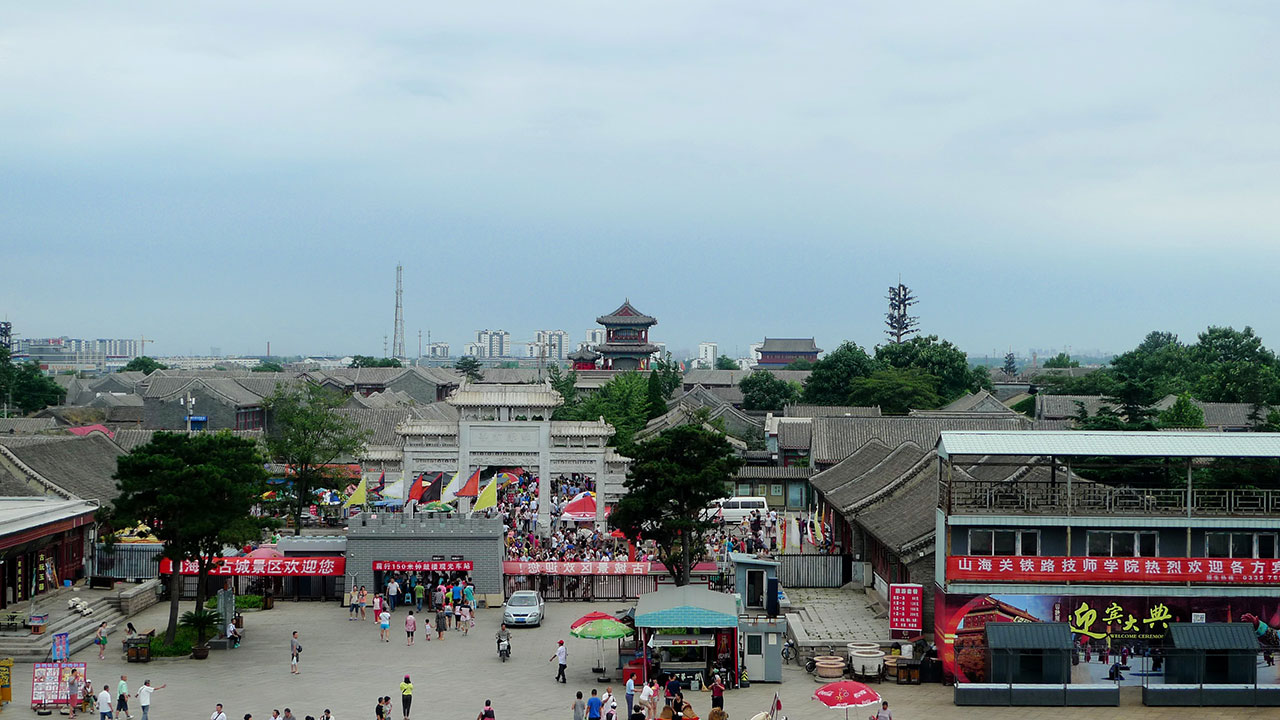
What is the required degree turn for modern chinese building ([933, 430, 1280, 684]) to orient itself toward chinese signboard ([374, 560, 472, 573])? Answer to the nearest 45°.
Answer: approximately 90° to its right

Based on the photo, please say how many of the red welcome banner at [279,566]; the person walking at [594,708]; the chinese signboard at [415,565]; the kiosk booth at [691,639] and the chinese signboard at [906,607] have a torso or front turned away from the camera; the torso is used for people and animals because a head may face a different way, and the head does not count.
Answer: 1

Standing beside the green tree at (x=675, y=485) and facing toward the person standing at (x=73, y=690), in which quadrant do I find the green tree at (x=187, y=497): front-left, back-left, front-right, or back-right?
front-right

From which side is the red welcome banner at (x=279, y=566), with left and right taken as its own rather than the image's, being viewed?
front

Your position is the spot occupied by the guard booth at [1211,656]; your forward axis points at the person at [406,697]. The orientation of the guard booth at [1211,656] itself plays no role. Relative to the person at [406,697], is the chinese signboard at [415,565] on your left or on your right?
right

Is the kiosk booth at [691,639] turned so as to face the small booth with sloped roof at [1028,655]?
no

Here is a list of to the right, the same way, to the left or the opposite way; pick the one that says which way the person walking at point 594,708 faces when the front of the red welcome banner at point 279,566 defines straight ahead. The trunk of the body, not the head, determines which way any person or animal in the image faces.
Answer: the opposite way

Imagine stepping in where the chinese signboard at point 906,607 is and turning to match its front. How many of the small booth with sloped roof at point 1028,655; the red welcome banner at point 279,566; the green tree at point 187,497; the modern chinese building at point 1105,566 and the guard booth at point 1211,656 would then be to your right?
2

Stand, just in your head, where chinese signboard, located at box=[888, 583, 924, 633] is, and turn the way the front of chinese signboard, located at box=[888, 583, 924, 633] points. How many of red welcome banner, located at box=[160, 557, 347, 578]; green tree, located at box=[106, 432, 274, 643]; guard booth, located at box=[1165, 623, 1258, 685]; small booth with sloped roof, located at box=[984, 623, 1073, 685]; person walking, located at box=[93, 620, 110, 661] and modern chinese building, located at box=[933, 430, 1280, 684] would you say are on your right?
3

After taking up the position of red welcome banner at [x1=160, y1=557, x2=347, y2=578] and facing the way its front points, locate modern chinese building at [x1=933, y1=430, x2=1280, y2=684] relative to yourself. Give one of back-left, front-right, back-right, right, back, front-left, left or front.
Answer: front-left

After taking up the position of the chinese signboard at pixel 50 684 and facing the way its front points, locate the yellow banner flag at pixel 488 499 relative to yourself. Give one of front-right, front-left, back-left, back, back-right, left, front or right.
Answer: back-left

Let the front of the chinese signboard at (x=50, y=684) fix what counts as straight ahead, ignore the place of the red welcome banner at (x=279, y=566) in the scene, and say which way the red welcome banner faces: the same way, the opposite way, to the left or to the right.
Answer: the same way

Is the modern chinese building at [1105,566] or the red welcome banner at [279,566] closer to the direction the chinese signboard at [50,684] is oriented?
the modern chinese building

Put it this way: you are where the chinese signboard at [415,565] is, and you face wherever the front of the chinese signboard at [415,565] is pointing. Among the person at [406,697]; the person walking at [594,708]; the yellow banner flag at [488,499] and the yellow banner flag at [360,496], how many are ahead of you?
2

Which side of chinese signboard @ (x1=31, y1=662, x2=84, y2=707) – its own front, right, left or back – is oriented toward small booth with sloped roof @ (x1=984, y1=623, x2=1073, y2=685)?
left

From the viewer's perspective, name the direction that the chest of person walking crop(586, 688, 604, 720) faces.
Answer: away from the camera

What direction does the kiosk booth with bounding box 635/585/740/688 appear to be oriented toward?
toward the camera

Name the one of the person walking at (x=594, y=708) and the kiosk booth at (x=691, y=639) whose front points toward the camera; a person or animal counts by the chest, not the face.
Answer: the kiosk booth

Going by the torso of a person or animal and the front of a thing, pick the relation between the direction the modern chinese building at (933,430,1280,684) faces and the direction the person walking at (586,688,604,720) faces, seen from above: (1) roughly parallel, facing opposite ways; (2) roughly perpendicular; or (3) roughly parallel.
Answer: roughly parallel, facing opposite ways
